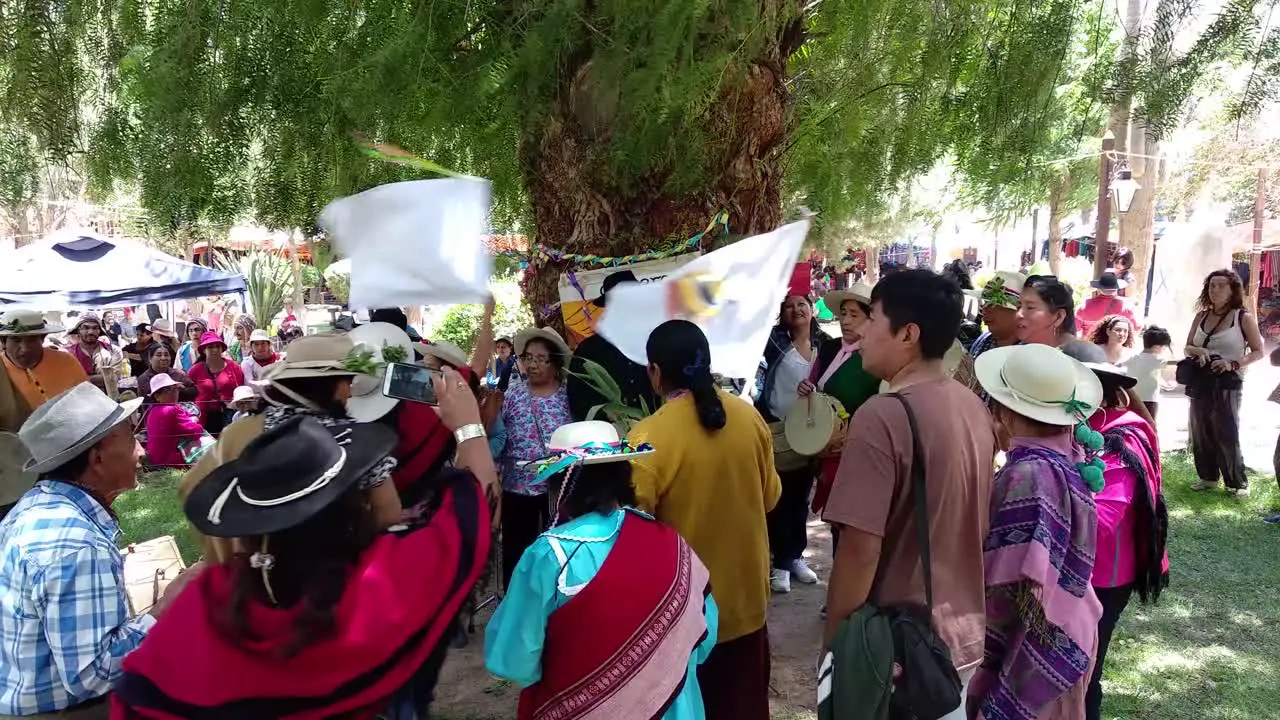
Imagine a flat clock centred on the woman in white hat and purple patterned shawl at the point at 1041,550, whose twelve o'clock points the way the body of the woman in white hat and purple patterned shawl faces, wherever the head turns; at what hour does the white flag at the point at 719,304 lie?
The white flag is roughly at 11 o'clock from the woman in white hat and purple patterned shawl.

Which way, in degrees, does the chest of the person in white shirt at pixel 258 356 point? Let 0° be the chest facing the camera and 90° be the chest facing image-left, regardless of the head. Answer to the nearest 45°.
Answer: approximately 0°

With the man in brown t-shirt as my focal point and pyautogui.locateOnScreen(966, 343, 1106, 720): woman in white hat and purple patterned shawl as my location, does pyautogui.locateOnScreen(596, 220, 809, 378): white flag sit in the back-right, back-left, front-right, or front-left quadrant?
front-right

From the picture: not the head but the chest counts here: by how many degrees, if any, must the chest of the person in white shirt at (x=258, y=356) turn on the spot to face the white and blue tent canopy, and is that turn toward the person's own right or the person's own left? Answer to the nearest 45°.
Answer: approximately 135° to the person's own right

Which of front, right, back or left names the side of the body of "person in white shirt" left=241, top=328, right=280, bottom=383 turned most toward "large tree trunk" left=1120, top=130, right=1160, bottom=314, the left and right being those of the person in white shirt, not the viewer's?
left

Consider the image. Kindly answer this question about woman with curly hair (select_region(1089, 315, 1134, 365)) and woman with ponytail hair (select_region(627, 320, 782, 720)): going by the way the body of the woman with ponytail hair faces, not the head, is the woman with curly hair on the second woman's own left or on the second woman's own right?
on the second woman's own right

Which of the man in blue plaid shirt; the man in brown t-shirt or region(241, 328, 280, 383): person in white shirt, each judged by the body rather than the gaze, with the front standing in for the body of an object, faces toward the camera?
the person in white shirt

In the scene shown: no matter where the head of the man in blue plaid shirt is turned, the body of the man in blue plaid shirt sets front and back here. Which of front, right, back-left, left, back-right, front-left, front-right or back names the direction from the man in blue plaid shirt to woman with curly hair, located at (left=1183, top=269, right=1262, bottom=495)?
front-right

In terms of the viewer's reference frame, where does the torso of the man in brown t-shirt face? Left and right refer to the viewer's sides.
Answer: facing away from the viewer and to the left of the viewer

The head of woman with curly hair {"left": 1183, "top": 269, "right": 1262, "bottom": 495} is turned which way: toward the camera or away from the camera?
toward the camera

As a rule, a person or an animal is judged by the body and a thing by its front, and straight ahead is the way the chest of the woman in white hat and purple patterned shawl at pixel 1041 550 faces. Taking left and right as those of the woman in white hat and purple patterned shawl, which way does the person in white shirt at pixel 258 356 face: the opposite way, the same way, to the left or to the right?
the opposite way

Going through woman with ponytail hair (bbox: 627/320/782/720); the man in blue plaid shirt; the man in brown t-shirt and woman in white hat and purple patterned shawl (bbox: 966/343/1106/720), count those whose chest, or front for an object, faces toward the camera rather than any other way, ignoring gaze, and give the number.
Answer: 0

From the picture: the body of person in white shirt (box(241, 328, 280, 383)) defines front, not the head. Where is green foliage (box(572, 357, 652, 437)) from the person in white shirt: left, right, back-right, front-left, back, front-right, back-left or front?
front

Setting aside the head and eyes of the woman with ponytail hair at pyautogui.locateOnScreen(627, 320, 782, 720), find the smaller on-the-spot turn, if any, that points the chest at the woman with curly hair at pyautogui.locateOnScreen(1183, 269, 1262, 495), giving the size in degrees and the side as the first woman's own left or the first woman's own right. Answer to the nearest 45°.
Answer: approximately 90° to the first woman's own right

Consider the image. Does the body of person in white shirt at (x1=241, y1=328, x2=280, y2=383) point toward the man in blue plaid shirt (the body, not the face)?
yes
